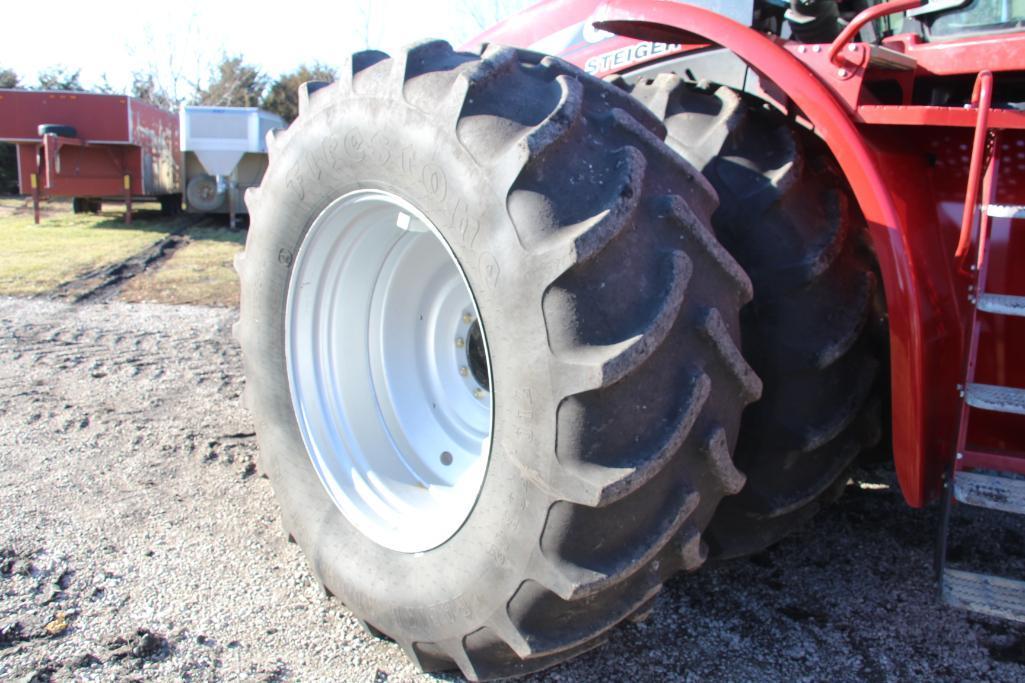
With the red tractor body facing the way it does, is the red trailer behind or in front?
in front

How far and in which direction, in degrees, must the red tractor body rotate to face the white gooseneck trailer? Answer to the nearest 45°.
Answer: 0° — it already faces it

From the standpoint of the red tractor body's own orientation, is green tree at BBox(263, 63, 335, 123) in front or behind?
in front

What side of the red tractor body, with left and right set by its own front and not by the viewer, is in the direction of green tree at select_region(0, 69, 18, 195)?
front

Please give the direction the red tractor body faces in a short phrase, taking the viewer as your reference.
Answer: facing away from the viewer and to the left of the viewer

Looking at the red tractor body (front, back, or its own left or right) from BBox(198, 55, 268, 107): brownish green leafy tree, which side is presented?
front

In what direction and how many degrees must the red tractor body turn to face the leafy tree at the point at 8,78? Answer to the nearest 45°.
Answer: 0° — it already faces it
